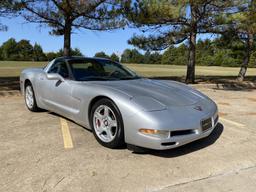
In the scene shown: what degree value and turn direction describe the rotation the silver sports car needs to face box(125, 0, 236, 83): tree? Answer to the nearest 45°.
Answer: approximately 135° to its left

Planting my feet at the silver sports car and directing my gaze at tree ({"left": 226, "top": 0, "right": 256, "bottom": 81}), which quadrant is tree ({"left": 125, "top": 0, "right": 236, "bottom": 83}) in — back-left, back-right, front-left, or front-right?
front-left

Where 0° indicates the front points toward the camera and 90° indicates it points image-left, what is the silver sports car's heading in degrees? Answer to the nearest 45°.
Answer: approximately 315°

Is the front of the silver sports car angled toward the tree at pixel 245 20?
no
